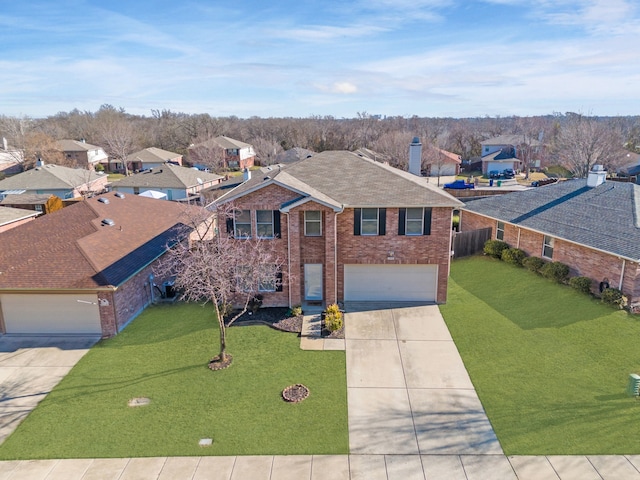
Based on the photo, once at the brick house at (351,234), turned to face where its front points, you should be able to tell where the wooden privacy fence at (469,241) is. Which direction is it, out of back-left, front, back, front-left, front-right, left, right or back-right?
back-left

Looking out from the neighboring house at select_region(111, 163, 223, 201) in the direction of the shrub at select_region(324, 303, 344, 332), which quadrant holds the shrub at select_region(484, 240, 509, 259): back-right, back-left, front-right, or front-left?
front-left

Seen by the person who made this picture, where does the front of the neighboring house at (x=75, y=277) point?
facing the viewer

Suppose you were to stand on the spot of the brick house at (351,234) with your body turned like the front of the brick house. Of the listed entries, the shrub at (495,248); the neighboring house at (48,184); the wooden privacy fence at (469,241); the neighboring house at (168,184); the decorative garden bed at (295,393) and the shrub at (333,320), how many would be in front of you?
2

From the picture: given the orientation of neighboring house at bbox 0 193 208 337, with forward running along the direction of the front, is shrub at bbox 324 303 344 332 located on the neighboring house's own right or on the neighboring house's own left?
on the neighboring house's own left

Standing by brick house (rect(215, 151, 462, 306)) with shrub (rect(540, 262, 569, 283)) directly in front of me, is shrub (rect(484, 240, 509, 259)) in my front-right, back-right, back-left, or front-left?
front-left

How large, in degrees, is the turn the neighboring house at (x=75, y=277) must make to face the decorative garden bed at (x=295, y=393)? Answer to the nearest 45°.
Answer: approximately 45° to its left

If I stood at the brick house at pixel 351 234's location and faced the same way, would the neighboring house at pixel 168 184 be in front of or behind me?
behind

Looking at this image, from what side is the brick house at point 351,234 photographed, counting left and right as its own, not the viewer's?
front

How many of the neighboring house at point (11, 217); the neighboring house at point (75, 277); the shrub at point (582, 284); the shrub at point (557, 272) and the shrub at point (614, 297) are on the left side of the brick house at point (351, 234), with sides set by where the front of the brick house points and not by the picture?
3

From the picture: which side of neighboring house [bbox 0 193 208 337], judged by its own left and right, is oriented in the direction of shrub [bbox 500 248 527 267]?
left

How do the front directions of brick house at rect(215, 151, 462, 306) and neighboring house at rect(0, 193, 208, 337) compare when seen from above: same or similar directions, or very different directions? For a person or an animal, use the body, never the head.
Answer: same or similar directions

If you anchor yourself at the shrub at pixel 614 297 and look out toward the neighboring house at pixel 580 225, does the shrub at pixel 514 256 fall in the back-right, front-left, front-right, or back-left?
front-left

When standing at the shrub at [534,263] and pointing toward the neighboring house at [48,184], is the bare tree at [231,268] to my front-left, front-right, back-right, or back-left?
front-left

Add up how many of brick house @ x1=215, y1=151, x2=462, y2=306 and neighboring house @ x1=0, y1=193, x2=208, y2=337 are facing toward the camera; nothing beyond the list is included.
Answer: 2
